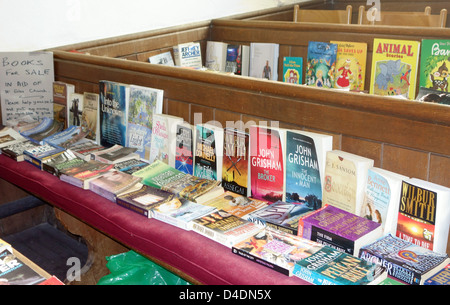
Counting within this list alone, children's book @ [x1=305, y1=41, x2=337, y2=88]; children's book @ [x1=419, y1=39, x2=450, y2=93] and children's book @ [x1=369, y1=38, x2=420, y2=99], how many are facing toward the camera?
3

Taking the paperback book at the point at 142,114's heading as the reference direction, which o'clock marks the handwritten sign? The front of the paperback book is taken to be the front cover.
The handwritten sign is roughly at 3 o'clock from the paperback book.

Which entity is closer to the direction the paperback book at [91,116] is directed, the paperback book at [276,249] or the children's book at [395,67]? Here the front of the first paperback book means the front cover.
the paperback book at [276,249]

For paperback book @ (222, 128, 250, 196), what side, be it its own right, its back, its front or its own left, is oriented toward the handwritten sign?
right

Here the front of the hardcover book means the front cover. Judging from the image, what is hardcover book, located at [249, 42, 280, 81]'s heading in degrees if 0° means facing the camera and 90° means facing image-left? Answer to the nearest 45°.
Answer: approximately 0°

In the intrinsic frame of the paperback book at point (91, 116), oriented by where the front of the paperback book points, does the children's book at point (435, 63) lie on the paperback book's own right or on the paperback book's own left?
on the paperback book's own left

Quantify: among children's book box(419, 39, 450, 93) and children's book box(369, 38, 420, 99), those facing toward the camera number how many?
2

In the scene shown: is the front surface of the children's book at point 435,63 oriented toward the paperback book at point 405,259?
yes

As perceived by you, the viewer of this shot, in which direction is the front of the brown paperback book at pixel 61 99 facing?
facing the viewer and to the left of the viewer
